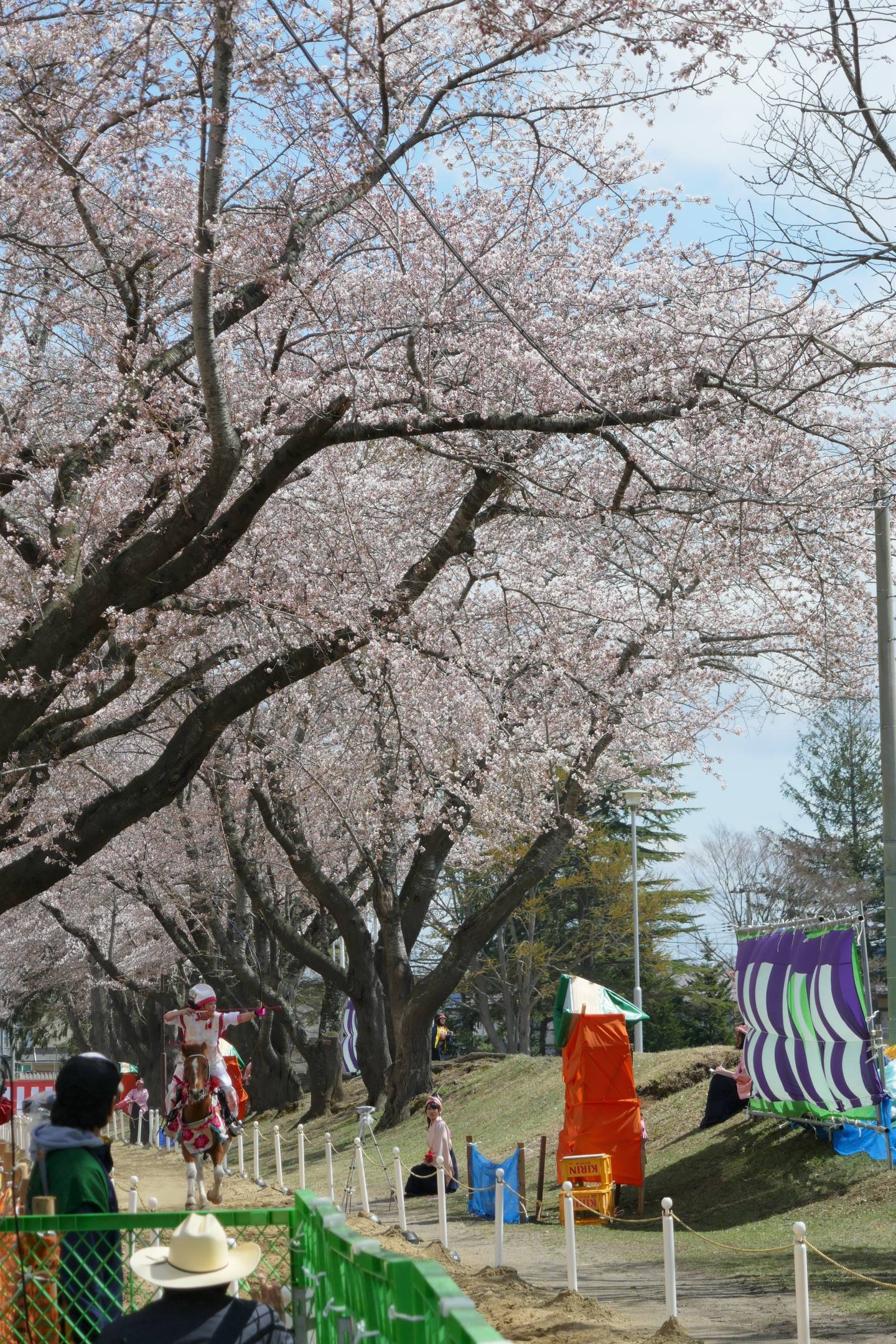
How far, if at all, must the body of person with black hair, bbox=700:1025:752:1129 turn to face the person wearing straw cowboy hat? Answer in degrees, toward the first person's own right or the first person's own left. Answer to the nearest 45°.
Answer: approximately 90° to the first person's own left

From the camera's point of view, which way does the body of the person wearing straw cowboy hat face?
away from the camera

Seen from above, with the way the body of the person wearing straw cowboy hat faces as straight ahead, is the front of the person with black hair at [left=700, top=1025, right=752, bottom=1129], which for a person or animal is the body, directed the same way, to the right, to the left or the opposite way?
to the left

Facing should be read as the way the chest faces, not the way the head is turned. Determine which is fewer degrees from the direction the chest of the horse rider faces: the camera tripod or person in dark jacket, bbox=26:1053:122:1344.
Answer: the person in dark jacket

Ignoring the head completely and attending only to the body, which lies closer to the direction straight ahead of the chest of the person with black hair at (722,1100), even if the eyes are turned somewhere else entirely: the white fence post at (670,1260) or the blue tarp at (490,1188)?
the blue tarp

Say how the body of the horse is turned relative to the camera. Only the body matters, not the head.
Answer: toward the camera

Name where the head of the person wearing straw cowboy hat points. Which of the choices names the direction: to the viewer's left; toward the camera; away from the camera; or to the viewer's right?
away from the camera

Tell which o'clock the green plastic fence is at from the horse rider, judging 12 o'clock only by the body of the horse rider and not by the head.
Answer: The green plastic fence is roughly at 12 o'clock from the horse rider.

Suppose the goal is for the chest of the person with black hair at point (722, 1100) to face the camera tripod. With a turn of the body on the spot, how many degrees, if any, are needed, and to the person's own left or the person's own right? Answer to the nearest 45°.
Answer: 0° — they already face it

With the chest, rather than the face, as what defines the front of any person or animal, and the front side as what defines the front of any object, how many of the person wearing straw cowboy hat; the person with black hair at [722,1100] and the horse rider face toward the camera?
1

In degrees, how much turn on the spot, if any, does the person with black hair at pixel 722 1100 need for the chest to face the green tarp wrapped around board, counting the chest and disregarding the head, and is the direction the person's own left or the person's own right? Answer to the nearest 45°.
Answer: approximately 45° to the person's own left

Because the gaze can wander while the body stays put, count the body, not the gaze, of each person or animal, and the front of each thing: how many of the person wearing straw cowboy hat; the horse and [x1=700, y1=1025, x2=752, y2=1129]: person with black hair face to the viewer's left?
1

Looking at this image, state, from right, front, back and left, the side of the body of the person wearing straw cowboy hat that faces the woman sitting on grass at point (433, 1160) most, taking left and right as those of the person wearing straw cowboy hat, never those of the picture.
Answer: front

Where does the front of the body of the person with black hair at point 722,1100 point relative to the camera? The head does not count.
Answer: to the viewer's left
